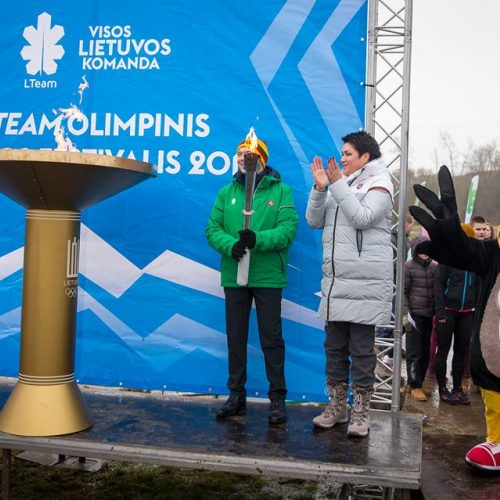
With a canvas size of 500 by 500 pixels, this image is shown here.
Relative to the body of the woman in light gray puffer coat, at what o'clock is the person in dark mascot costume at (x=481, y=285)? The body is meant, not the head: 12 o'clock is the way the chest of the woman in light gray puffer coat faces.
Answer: The person in dark mascot costume is roughly at 7 o'clock from the woman in light gray puffer coat.

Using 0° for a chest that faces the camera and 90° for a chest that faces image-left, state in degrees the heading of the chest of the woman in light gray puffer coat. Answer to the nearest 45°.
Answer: approximately 45°

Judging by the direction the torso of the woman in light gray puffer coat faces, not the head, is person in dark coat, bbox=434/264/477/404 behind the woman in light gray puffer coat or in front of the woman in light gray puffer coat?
behind

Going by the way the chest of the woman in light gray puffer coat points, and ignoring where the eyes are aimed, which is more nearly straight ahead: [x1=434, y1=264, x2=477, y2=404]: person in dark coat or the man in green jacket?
the man in green jacket

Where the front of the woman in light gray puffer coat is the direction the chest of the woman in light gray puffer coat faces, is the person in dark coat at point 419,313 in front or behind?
behind
